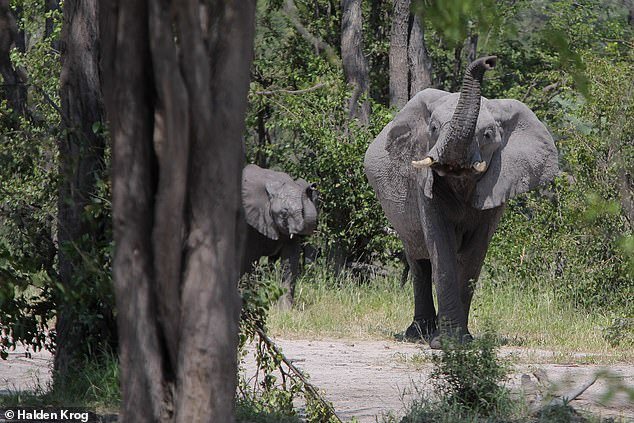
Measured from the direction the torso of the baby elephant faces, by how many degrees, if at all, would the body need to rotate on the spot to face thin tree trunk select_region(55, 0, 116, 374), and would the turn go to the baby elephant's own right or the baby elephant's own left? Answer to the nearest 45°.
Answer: approximately 45° to the baby elephant's own right

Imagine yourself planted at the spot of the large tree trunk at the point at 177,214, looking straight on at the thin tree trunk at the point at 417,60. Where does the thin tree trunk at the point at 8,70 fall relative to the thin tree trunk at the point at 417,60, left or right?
left

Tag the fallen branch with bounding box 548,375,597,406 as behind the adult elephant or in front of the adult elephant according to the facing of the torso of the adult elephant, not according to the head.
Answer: in front

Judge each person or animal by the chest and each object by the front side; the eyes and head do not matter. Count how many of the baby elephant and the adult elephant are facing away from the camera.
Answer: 0

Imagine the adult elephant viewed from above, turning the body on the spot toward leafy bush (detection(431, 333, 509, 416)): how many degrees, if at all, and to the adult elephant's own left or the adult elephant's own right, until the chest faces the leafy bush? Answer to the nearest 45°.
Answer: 0° — it already faces it

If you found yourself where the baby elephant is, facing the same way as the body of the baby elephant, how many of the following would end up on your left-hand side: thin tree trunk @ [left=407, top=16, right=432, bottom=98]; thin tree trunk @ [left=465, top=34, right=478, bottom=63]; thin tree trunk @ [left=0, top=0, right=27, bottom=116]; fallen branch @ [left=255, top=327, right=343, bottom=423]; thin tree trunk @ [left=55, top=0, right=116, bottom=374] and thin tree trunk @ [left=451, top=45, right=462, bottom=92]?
3

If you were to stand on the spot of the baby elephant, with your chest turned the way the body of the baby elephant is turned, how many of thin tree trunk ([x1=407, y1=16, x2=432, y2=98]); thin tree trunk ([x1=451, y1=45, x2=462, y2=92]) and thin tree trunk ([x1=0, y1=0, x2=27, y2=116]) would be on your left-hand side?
2

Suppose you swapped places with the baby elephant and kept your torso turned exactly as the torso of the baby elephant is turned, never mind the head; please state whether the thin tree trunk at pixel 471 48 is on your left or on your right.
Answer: on your left

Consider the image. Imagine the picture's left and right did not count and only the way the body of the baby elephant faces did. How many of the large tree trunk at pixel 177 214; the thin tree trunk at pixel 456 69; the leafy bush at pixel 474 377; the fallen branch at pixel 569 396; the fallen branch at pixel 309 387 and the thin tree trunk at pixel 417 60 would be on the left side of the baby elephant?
2

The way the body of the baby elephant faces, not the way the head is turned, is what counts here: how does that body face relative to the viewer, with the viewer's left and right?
facing the viewer and to the right of the viewer

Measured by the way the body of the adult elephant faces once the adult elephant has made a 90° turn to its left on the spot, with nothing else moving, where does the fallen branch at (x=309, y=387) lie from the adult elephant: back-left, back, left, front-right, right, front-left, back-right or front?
right

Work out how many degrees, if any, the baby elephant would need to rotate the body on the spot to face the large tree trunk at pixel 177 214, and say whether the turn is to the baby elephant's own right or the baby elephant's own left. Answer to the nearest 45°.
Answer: approximately 45° to the baby elephant's own right

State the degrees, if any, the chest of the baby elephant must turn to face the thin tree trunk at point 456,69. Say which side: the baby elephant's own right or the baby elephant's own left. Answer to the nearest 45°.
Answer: approximately 90° to the baby elephant's own left

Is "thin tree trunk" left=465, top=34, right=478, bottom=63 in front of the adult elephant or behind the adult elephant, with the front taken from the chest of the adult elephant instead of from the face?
behind
